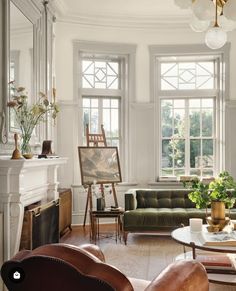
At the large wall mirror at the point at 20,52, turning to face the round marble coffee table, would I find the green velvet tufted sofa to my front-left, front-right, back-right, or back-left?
front-left

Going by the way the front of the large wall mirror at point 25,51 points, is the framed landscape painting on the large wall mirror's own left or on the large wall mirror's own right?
on the large wall mirror's own left

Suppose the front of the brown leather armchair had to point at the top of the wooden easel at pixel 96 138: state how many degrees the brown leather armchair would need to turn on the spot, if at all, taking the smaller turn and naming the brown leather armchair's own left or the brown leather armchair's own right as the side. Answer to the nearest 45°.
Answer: approximately 45° to the brown leather armchair's own left

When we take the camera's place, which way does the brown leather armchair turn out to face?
facing away from the viewer and to the right of the viewer

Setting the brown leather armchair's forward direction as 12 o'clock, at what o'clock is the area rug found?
The area rug is roughly at 11 o'clock from the brown leather armchair.

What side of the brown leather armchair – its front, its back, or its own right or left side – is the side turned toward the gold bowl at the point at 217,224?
front

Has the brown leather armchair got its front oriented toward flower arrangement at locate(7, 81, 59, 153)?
no

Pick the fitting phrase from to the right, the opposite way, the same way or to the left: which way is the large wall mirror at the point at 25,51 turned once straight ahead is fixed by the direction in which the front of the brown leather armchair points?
to the right

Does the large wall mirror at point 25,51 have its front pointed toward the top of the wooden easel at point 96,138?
no

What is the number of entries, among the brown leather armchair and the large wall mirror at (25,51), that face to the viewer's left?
0

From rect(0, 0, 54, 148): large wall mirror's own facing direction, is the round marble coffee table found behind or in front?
in front

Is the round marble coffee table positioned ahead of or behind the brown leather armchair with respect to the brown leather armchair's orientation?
ahead
